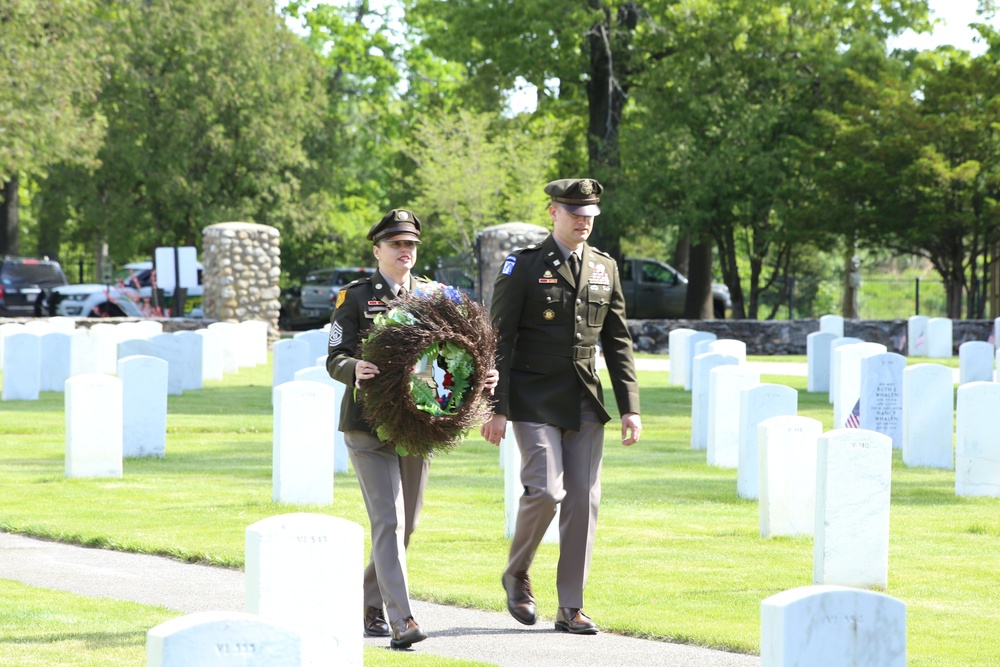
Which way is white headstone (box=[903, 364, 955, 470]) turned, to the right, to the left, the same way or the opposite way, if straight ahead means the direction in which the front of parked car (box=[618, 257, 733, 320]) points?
to the left

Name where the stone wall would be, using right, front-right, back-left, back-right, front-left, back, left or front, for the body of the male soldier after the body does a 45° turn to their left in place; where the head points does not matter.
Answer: left

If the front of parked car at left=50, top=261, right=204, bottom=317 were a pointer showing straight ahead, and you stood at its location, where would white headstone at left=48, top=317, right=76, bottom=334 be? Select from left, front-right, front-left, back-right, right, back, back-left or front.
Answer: front-left

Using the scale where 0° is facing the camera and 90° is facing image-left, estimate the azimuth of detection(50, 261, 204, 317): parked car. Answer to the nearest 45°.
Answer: approximately 45°
